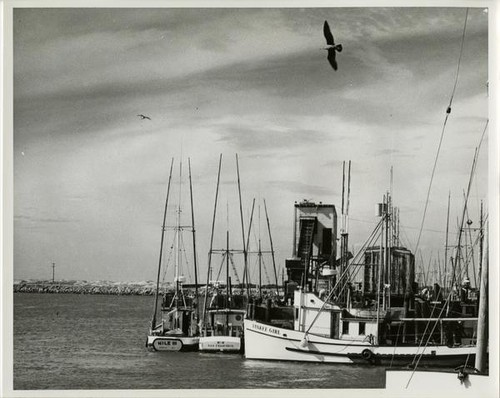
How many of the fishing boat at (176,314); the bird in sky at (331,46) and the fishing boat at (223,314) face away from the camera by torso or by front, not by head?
2

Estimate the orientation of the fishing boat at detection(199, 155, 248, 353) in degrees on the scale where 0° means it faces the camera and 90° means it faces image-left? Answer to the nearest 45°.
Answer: approximately 180°

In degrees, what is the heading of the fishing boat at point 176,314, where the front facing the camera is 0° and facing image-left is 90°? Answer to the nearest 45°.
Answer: approximately 180°

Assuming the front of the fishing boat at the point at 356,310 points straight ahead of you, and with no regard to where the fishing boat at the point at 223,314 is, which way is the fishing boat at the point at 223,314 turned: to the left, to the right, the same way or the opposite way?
to the right

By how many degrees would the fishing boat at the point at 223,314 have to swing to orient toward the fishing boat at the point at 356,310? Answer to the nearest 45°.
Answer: approximately 135° to its right

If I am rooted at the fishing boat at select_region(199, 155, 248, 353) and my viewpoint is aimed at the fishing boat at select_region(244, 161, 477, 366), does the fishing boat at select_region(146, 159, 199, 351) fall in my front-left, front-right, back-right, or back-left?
back-right

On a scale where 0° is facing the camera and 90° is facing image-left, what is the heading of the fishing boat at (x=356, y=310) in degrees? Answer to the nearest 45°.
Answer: approximately 90°
